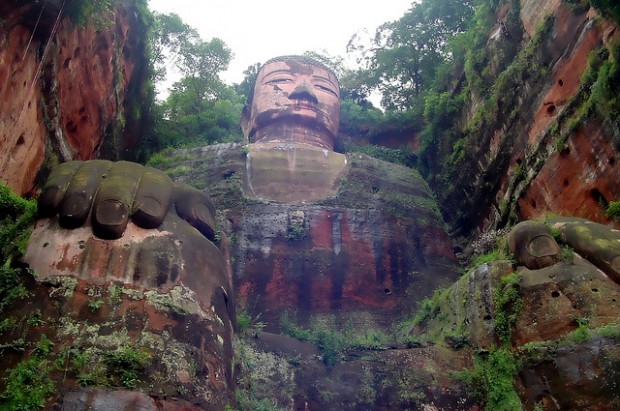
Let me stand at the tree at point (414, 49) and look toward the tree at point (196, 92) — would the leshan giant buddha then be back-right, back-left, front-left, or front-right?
front-left

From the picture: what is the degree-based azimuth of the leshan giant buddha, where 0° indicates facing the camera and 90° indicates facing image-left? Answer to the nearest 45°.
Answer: approximately 0°
